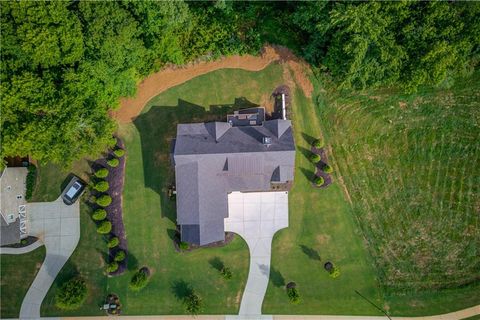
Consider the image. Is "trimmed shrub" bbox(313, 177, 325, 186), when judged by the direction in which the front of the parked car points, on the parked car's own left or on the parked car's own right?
on the parked car's own right

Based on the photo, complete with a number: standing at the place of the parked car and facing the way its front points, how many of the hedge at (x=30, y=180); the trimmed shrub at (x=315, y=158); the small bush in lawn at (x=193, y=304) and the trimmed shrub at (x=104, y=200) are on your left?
1

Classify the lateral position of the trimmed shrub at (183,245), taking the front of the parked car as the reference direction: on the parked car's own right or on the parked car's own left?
on the parked car's own right

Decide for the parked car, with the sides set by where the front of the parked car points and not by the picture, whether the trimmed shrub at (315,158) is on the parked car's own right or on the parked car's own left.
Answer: on the parked car's own right

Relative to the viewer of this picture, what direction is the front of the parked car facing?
facing away from the viewer and to the right of the viewer

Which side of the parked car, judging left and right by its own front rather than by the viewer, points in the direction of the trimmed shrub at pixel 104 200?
right

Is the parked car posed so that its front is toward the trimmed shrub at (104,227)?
no

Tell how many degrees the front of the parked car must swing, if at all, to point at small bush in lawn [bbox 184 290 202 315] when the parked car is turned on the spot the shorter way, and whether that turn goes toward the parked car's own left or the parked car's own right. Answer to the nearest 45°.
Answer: approximately 90° to the parked car's own right

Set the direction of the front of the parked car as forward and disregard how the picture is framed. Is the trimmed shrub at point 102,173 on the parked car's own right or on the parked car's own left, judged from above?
on the parked car's own right

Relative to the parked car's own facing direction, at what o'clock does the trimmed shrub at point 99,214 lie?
The trimmed shrub is roughly at 3 o'clock from the parked car.
